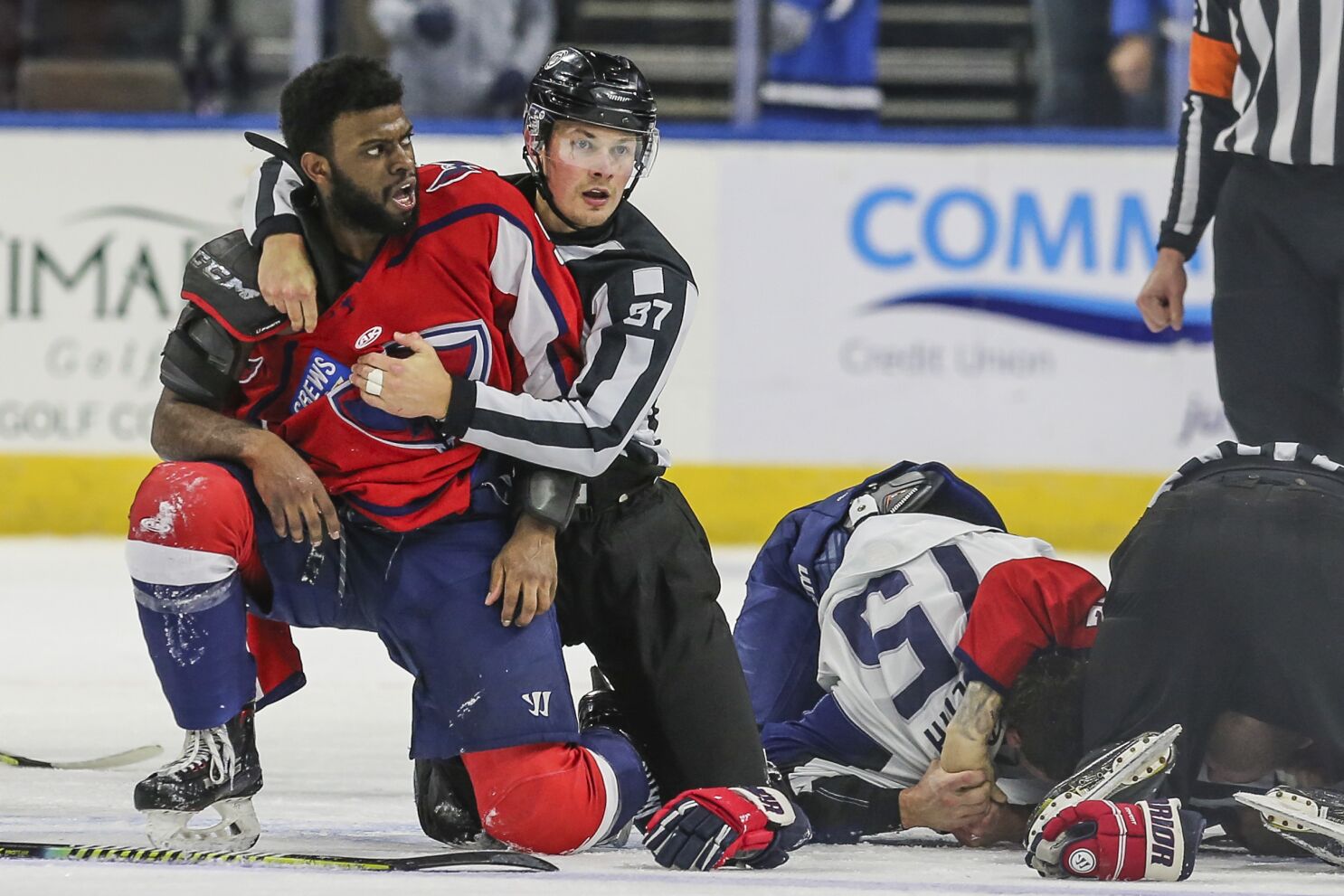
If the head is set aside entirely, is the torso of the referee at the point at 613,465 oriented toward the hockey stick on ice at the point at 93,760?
no

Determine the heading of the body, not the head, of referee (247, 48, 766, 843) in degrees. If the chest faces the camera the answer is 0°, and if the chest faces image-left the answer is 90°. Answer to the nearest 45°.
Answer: approximately 45°

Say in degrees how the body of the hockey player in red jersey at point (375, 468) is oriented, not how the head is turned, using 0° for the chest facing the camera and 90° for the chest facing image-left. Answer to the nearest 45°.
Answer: approximately 0°

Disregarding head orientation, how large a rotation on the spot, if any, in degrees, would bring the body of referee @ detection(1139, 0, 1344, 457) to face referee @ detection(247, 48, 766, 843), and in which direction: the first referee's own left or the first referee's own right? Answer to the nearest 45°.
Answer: approximately 45° to the first referee's own right

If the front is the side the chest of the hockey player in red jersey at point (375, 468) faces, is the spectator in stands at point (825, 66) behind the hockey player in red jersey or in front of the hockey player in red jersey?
behind

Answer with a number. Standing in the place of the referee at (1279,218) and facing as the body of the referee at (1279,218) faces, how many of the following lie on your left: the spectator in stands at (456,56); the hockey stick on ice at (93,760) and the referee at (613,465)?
0

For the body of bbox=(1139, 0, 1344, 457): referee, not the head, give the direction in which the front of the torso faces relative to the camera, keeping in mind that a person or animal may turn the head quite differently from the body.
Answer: toward the camera

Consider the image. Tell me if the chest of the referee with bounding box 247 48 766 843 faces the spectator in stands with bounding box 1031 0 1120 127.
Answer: no
